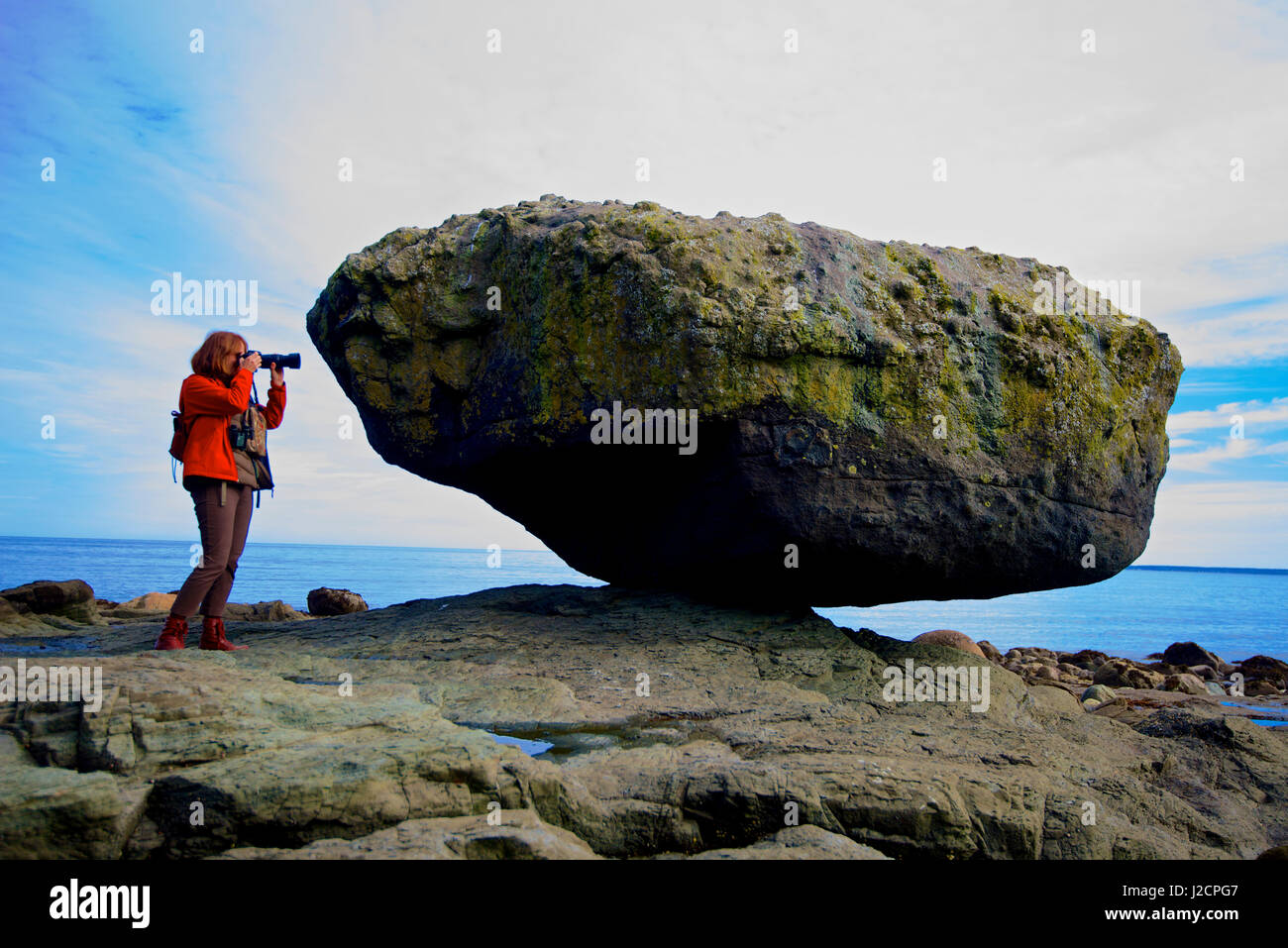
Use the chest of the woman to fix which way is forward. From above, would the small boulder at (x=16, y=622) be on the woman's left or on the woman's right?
on the woman's left

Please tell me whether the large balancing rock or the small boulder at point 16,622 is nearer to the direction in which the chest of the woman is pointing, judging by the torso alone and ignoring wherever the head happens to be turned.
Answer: the large balancing rock

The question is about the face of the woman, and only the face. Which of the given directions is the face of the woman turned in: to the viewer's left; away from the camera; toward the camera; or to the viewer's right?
to the viewer's right

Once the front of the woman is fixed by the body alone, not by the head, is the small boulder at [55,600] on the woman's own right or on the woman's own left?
on the woman's own left

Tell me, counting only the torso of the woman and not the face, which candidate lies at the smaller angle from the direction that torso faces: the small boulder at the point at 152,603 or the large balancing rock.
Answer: the large balancing rock

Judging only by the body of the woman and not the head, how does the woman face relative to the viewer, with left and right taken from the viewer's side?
facing to the right of the viewer
